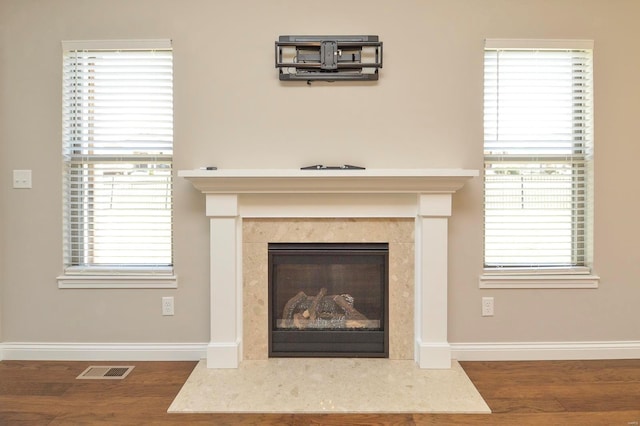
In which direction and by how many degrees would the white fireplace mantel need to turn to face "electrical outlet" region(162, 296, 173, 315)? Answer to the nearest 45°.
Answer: approximately 90° to its right

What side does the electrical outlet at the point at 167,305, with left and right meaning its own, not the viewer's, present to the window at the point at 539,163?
left

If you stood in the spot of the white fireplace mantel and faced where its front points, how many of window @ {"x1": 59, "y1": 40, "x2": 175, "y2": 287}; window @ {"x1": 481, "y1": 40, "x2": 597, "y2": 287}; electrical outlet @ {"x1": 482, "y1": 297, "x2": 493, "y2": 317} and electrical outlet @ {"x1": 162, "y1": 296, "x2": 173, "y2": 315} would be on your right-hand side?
2

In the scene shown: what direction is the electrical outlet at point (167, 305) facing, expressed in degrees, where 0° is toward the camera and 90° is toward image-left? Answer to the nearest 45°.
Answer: approximately 0°
